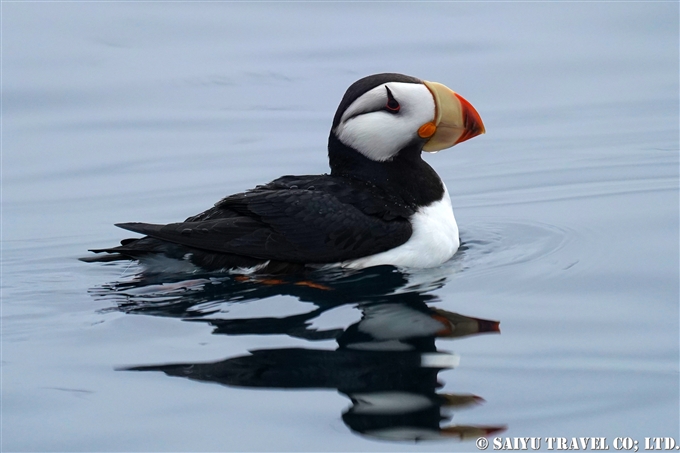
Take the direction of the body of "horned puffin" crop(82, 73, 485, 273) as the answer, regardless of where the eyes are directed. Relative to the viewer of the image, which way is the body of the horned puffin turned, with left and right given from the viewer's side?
facing to the right of the viewer
